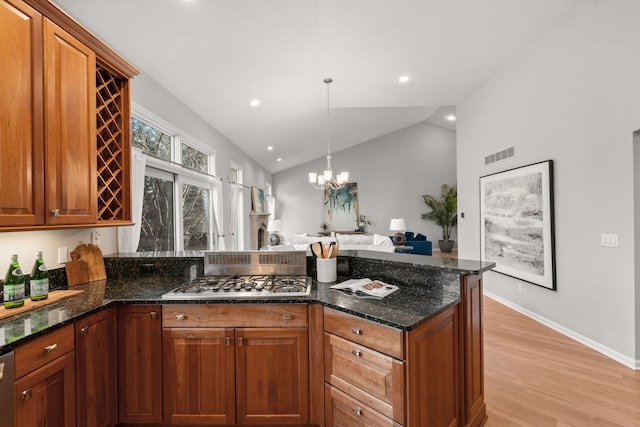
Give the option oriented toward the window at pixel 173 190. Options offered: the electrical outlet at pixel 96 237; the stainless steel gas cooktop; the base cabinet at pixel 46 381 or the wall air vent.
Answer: the wall air vent

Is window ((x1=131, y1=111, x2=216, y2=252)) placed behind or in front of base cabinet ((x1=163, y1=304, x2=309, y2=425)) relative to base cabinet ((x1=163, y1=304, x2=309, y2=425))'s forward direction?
behind

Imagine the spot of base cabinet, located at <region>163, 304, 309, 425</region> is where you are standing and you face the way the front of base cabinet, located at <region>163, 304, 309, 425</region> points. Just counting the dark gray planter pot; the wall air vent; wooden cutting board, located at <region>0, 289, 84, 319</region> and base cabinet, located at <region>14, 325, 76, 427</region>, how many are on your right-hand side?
2

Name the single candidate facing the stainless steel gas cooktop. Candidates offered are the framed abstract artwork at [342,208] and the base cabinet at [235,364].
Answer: the framed abstract artwork

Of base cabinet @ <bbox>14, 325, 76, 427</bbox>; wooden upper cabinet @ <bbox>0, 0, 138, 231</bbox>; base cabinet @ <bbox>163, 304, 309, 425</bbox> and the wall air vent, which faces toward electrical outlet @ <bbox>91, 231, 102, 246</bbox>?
the wall air vent

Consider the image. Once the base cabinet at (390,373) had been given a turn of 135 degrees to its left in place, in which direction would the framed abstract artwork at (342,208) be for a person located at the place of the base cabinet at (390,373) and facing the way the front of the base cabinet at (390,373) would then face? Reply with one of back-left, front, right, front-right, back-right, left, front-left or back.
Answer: left

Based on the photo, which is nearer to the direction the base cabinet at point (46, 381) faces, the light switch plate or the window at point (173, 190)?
the light switch plate

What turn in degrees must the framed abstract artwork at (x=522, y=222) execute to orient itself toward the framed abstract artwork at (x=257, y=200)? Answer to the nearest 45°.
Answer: approximately 45° to its right

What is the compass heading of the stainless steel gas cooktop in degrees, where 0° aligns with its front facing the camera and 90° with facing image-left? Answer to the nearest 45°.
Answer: approximately 0°

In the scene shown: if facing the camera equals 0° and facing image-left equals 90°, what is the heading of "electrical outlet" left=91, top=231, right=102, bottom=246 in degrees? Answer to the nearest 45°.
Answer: approximately 315°

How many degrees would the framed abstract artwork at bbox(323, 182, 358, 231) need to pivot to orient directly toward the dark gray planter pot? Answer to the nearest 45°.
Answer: approximately 90° to its left
